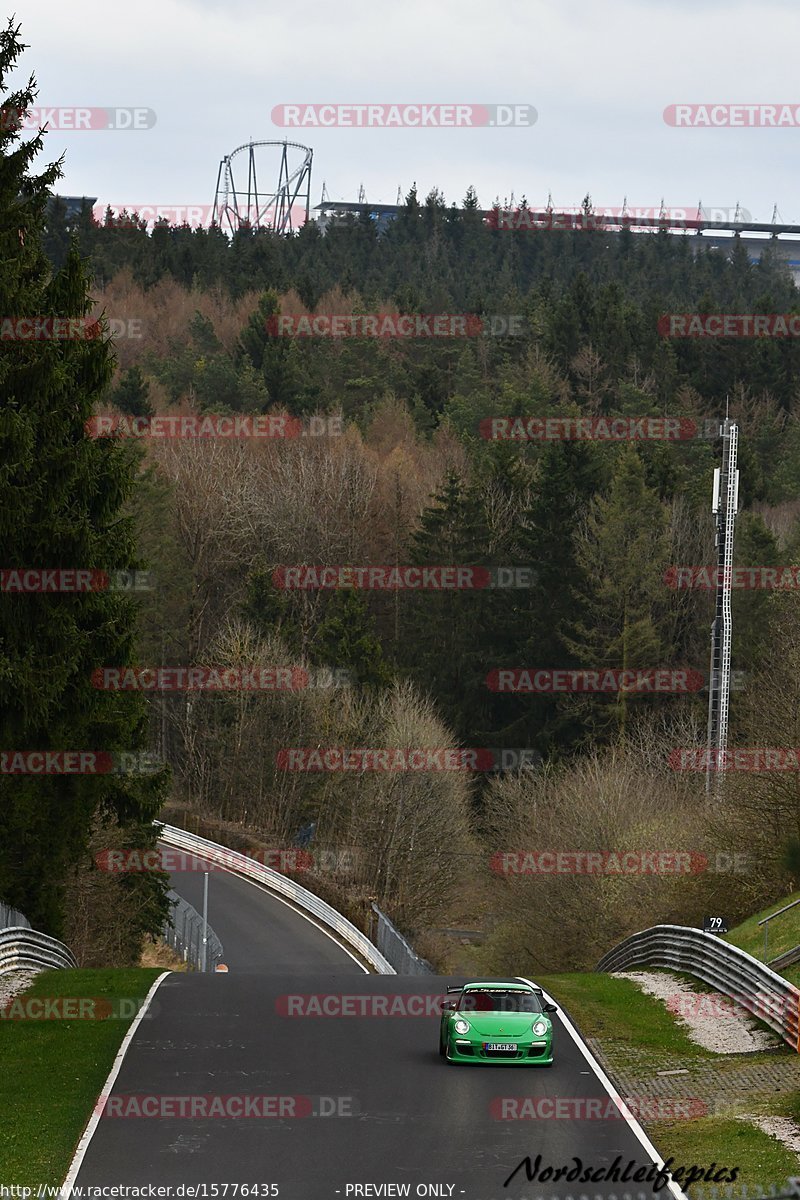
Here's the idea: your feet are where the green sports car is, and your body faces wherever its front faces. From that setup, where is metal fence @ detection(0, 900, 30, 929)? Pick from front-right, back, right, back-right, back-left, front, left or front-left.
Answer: back-right

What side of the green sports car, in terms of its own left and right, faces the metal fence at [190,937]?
back

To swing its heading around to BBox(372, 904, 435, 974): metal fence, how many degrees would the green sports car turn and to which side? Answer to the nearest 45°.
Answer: approximately 180°

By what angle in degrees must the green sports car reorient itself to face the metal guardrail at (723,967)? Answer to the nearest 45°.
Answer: approximately 135° to its left

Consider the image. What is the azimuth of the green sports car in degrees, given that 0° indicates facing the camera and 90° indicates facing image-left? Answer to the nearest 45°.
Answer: approximately 0°

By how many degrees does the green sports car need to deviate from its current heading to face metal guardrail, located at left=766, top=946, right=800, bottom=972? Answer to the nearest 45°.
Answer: approximately 135° to its left

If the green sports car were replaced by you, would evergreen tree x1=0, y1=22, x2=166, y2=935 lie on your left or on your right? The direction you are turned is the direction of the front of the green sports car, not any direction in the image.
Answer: on your right
